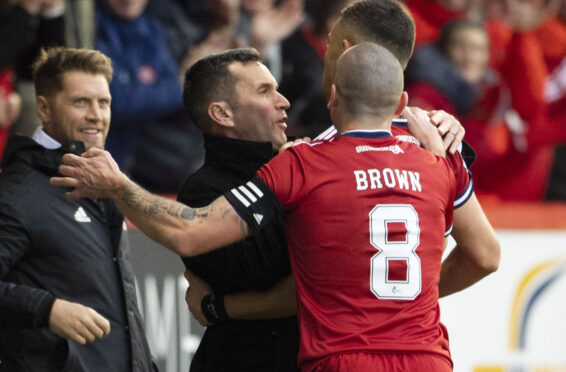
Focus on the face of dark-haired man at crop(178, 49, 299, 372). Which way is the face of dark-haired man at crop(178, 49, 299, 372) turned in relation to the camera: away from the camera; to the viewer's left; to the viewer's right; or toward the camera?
to the viewer's right

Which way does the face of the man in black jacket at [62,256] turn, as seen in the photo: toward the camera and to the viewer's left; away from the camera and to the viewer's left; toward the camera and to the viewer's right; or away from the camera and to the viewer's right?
toward the camera and to the viewer's right

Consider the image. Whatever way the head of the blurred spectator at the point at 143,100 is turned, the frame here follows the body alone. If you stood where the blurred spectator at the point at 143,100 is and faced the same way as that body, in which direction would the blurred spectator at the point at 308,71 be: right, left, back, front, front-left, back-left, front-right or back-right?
left

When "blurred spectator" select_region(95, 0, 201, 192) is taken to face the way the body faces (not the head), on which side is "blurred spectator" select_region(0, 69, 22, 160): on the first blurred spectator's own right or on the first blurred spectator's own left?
on the first blurred spectator's own right

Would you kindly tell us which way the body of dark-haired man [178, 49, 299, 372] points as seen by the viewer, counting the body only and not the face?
to the viewer's right

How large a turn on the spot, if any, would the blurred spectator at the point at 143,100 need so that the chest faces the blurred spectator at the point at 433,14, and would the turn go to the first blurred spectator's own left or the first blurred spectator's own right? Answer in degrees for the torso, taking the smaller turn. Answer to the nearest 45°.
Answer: approximately 90° to the first blurred spectator's own left

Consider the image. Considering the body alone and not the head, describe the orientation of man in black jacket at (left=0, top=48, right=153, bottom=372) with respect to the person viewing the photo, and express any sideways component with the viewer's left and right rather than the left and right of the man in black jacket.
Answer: facing the viewer and to the right of the viewer

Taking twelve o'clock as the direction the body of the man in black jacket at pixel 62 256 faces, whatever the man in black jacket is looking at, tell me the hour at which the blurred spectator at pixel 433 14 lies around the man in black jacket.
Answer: The blurred spectator is roughly at 9 o'clock from the man in black jacket.

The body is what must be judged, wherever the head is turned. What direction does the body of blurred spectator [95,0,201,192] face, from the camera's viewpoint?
toward the camera

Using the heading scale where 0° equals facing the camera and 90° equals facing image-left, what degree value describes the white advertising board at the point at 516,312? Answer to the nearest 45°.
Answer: approximately 0°

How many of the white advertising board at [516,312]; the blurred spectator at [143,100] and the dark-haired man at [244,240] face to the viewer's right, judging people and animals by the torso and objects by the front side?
1

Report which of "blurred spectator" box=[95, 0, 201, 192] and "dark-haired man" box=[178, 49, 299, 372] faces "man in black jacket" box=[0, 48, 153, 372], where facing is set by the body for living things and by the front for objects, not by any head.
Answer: the blurred spectator
